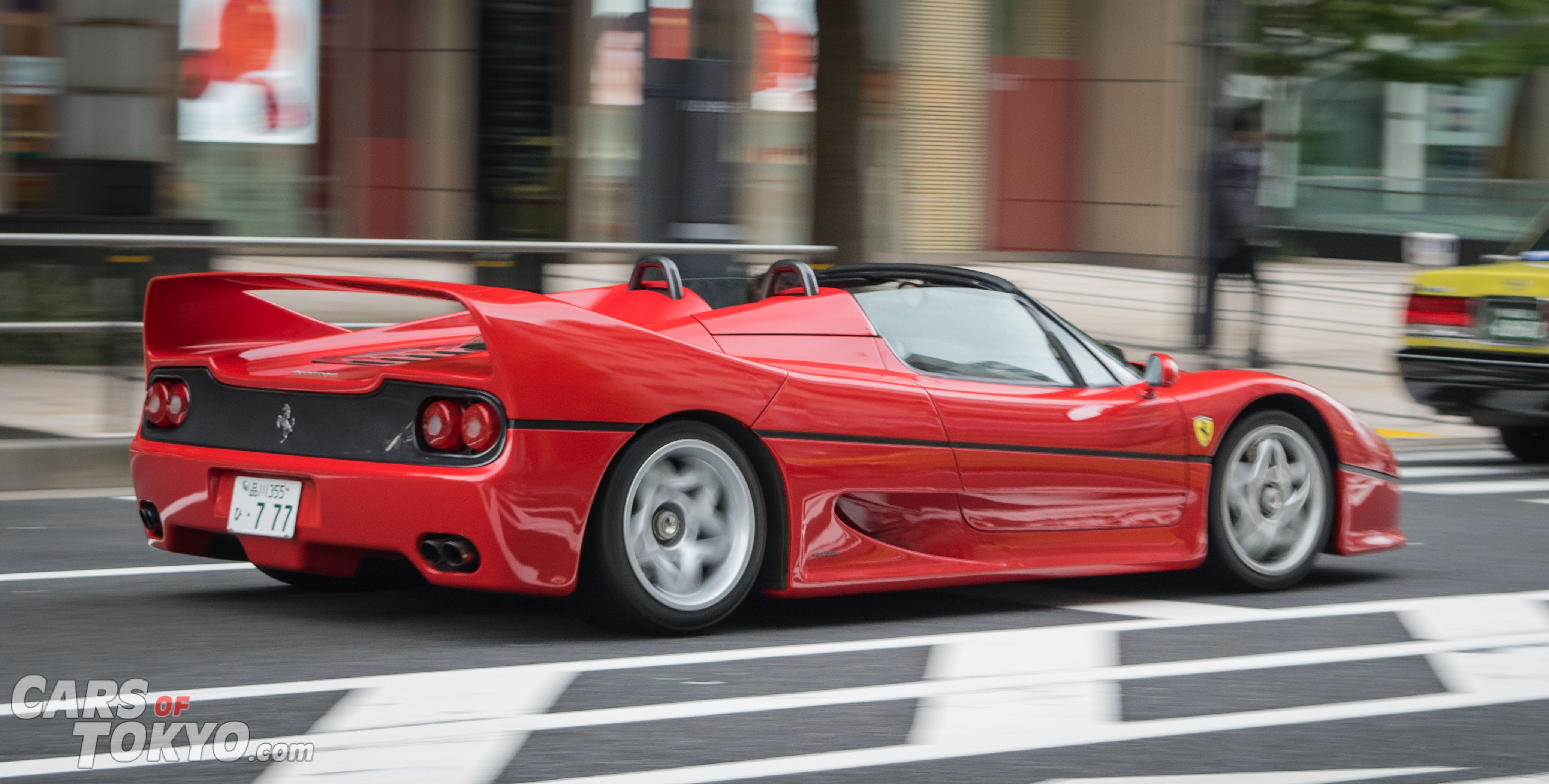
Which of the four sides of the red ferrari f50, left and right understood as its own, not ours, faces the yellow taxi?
front

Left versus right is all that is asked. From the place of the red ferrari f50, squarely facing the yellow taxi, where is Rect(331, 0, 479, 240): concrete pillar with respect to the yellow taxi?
left

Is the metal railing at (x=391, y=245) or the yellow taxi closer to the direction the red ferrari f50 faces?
the yellow taxi

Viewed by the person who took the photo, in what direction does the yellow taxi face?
facing away from the viewer and to the right of the viewer

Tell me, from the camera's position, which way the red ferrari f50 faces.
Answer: facing away from the viewer and to the right of the viewer

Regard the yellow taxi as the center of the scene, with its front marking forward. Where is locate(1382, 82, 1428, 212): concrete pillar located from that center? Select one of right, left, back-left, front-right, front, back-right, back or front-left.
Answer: front-left
